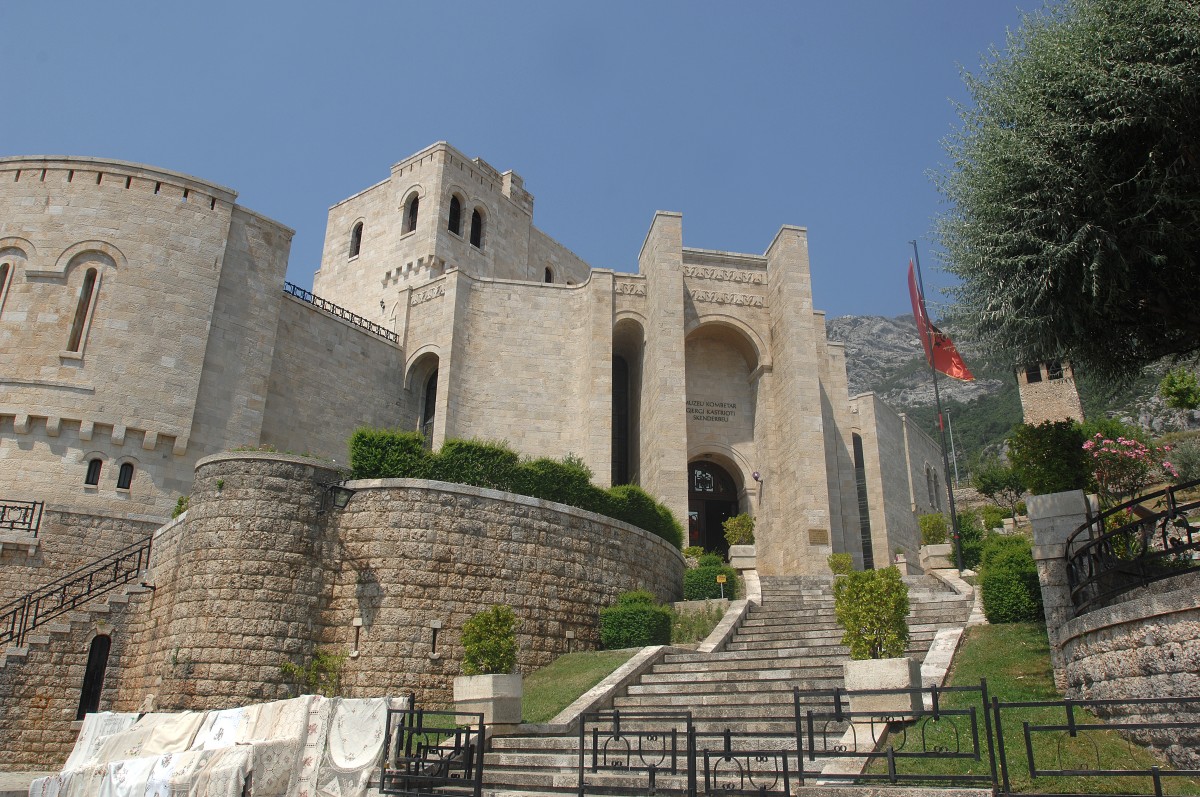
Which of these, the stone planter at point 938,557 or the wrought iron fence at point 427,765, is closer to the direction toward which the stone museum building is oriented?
the wrought iron fence

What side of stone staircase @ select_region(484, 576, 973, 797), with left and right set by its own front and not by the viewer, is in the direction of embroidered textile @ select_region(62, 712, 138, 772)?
right

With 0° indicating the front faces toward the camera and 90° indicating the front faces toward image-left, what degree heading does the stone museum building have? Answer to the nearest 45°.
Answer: approximately 0°

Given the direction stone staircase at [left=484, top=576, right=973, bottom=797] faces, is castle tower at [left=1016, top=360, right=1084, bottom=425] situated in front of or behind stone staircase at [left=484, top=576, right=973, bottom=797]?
behind

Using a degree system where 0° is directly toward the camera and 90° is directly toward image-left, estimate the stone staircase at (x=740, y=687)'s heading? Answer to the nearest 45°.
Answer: approximately 0°

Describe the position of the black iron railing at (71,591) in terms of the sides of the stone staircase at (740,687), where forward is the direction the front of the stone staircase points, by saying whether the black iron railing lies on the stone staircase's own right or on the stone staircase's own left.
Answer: on the stone staircase's own right

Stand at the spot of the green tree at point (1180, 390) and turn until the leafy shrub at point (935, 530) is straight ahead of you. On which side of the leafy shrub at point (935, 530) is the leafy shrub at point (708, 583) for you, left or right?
left

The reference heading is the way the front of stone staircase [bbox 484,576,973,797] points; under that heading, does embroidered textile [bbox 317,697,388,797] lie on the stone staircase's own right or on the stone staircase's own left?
on the stone staircase's own right

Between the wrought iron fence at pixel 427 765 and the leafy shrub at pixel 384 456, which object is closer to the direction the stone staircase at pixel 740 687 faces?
the wrought iron fence

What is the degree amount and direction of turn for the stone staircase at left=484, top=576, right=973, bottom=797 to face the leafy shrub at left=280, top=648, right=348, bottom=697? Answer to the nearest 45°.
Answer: approximately 90° to its right
